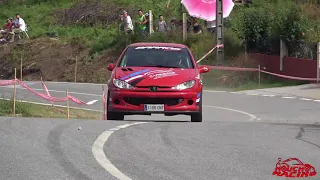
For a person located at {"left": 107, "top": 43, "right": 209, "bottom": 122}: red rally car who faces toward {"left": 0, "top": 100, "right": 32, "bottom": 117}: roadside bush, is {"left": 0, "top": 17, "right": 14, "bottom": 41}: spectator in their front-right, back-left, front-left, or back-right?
front-right

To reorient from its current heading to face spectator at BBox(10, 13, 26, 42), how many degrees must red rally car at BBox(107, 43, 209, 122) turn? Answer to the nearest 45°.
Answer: approximately 180°

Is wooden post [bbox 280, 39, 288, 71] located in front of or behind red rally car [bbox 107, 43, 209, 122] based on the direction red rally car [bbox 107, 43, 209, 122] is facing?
behind

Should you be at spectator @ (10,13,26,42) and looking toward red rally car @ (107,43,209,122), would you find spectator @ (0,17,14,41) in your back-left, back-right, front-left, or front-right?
back-right

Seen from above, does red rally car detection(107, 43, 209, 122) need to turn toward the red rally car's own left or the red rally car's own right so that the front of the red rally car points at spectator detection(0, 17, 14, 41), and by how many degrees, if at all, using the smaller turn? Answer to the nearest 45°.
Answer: approximately 180°

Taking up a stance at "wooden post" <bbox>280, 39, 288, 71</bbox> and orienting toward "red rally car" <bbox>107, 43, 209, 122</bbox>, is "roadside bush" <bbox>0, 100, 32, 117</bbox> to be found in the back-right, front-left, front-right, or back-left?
front-right

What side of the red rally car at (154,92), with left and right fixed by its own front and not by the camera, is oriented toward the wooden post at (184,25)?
back

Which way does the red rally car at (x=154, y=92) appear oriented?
toward the camera

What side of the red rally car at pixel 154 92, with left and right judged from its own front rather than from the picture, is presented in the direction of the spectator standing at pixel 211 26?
back
